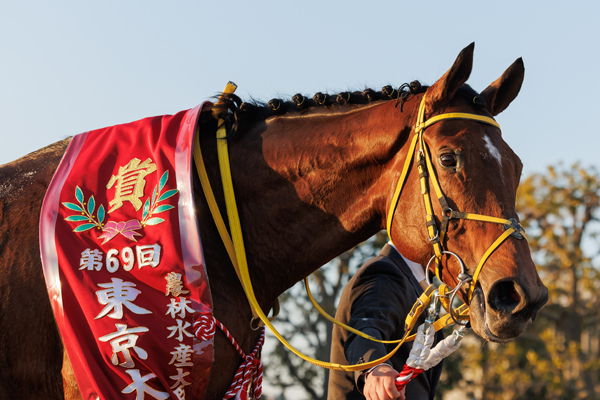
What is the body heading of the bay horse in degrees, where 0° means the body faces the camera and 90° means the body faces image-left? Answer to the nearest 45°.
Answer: approximately 270°
